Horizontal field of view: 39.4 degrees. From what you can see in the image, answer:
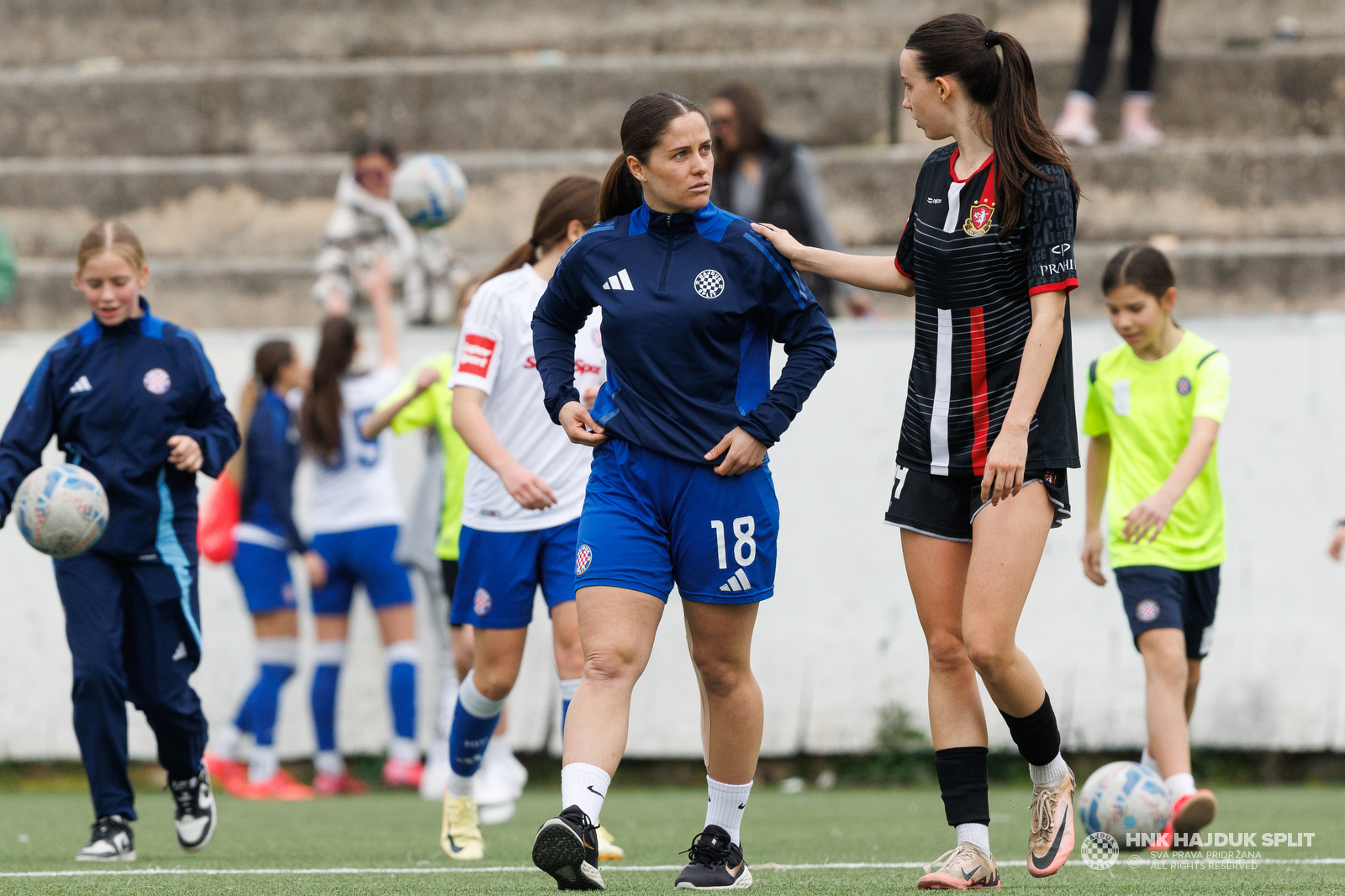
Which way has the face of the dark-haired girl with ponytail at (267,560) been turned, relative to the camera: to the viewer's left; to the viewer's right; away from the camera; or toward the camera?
to the viewer's right

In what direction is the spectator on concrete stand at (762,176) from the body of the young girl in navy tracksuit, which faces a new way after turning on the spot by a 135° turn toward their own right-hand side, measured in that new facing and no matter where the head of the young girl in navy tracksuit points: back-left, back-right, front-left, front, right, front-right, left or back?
right

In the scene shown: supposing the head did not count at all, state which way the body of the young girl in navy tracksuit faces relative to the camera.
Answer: toward the camera

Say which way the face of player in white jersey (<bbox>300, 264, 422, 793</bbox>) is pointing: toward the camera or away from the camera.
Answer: away from the camera

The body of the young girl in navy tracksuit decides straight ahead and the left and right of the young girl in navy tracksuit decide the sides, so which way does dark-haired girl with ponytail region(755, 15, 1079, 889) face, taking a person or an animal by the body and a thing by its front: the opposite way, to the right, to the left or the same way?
to the right

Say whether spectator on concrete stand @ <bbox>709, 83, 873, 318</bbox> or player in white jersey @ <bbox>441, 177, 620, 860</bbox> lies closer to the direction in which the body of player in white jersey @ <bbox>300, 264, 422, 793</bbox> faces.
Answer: the spectator on concrete stand

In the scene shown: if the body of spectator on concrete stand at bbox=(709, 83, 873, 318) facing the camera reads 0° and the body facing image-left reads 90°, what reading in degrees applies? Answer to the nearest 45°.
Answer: approximately 45°

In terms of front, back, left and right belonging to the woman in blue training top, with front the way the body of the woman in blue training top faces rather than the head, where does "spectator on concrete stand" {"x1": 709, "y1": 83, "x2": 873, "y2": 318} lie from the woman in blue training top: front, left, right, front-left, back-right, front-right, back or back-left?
back

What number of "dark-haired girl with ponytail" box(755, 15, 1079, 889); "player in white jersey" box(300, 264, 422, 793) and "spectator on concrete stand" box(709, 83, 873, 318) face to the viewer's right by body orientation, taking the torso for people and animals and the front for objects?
0

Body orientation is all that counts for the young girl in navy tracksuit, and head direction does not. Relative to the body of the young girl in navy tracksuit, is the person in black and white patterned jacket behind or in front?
behind

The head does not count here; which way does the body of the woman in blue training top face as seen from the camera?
toward the camera

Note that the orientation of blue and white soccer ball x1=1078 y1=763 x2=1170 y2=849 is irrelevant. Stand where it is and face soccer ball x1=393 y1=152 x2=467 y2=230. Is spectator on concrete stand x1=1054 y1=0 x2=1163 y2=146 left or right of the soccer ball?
right

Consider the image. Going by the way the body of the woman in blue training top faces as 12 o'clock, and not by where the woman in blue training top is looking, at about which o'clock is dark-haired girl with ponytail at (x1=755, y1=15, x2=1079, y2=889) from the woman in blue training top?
The dark-haired girl with ponytail is roughly at 9 o'clock from the woman in blue training top.

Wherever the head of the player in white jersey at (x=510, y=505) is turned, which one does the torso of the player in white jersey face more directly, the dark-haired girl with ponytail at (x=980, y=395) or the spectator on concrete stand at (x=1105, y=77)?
the dark-haired girl with ponytail

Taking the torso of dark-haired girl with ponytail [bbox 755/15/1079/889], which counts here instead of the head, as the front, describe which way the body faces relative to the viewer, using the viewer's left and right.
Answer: facing the viewer and to the left of the viewer

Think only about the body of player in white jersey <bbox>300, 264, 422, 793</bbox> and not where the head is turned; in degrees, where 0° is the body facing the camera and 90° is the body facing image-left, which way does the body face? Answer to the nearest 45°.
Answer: approximately 180°
